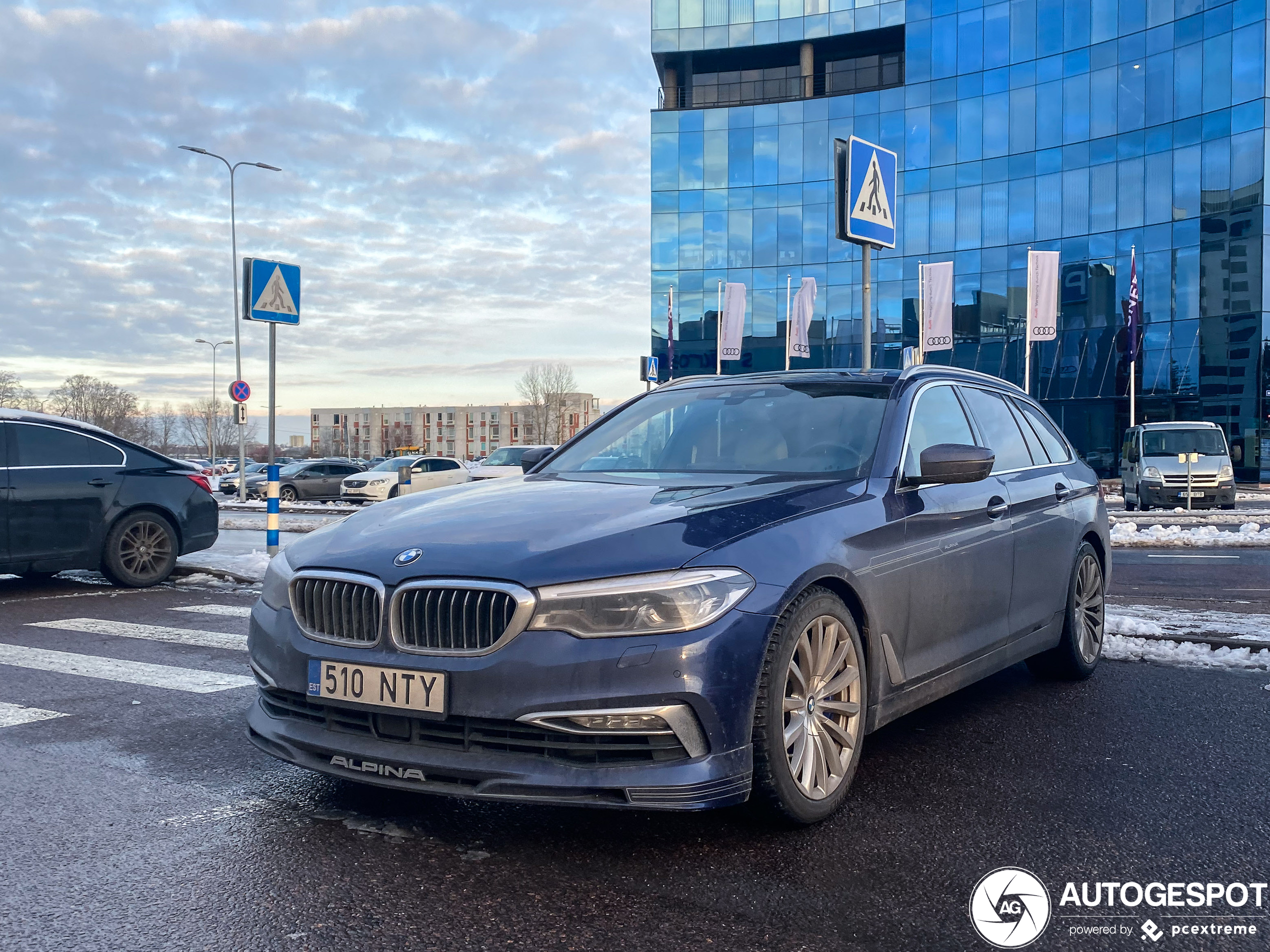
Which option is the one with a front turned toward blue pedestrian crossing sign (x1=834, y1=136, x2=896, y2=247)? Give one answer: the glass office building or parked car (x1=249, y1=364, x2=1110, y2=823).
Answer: the glass office building

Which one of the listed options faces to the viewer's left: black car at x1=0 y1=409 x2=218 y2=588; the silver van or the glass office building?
the black car

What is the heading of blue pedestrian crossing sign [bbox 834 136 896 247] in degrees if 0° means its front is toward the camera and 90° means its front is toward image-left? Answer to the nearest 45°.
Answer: approximately 315°

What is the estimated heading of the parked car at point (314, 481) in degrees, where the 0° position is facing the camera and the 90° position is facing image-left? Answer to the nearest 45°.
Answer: approximately 45°

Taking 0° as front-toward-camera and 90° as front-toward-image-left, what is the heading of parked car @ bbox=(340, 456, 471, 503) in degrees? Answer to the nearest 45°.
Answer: approximately 45°

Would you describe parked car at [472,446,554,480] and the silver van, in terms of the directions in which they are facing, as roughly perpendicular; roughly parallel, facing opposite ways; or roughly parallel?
roughly parallel

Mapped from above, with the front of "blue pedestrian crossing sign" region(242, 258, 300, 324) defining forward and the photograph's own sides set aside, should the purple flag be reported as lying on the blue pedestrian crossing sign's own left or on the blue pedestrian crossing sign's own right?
on the blue pedestrian crossing sign's own left

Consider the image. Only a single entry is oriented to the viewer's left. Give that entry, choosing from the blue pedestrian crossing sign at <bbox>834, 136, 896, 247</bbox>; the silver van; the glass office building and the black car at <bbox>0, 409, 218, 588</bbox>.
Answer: the black car

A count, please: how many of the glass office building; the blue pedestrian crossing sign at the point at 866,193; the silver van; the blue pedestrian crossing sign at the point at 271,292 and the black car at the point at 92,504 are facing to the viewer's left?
1

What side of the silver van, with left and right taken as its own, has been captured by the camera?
front
